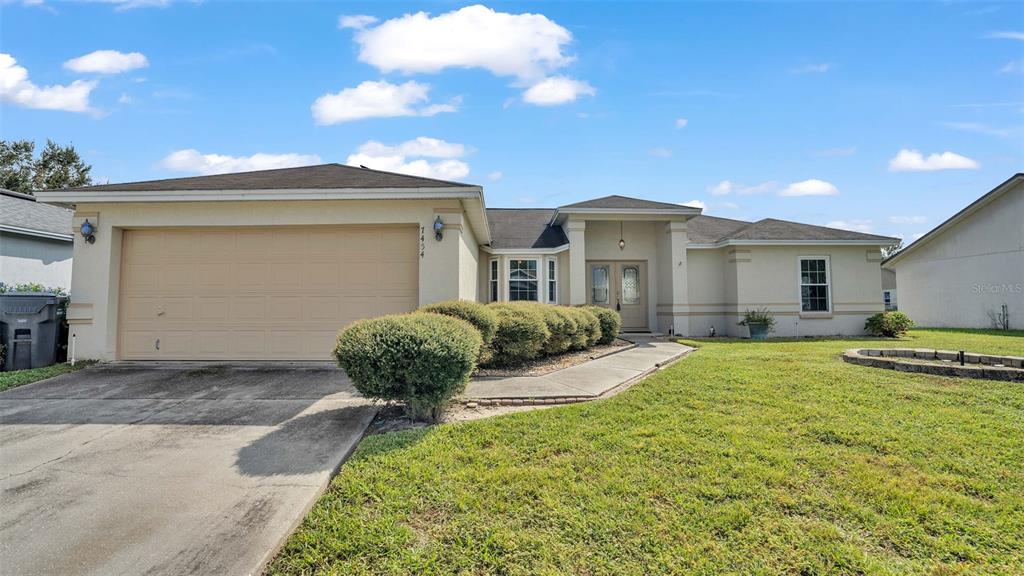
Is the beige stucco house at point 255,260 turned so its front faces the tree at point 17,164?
no

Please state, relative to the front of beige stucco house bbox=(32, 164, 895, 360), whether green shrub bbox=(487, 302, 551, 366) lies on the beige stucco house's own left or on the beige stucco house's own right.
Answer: on the beige stucco house's own left

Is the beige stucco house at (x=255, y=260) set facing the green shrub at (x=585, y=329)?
no

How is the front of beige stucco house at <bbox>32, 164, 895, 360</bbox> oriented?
toward the camera

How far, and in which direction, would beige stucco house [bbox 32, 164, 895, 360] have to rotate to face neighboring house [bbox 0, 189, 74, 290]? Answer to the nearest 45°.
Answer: approximately 135° to its right

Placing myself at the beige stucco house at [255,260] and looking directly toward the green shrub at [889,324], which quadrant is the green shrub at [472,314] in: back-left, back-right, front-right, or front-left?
front-right

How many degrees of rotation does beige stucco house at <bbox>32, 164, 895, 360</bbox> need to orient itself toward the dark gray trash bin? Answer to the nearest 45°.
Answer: approximately 90° to its right

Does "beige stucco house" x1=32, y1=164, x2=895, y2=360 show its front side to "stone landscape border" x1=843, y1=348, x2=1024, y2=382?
no

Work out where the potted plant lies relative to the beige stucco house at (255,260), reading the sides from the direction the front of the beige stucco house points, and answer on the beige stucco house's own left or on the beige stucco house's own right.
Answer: on the beige stucco house's own left

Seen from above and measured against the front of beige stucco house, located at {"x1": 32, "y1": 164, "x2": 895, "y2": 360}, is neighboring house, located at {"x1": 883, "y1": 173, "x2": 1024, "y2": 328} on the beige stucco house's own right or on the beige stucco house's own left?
on the beige stucco house's own left

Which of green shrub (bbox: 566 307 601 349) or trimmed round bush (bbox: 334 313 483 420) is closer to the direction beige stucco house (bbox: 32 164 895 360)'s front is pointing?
the trimmed round bush

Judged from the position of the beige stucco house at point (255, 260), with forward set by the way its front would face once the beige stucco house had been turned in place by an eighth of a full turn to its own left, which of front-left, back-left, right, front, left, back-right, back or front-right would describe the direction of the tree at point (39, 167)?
back

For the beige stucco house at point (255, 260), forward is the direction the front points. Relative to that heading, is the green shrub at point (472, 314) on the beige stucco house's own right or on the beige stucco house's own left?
on the beige stucco house's own left

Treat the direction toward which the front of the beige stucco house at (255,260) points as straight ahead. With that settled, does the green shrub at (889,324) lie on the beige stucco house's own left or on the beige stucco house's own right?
on the beige stucco house's own left

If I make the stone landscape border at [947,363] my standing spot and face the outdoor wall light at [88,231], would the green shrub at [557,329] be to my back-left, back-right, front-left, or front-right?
front-right

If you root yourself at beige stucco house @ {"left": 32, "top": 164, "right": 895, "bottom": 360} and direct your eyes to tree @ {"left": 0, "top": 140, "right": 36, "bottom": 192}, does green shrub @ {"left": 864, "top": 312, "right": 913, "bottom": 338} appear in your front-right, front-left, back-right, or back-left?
back-right

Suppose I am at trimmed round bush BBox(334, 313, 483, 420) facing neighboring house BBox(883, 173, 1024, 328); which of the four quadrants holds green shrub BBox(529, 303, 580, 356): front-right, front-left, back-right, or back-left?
front-left

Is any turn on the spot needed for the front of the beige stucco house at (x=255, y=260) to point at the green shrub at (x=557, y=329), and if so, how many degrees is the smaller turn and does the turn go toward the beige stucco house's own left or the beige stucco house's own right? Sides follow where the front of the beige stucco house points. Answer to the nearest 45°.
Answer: approximately 90° to the beige stucco house's own left
